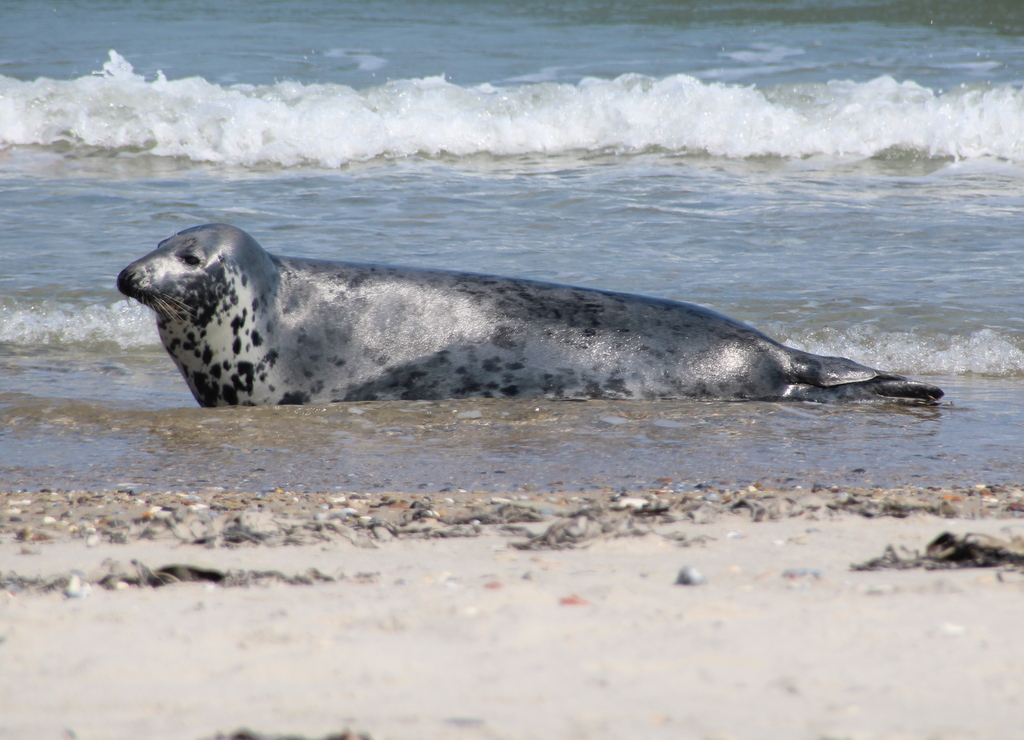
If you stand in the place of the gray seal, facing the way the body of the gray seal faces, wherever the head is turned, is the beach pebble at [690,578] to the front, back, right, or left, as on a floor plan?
left

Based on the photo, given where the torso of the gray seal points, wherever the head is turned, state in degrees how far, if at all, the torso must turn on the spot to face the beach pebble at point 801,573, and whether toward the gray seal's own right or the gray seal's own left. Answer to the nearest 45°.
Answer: approximately 90° to the gray seal's own left

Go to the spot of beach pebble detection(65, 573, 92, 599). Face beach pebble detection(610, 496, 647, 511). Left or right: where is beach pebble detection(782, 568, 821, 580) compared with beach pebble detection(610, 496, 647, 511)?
right

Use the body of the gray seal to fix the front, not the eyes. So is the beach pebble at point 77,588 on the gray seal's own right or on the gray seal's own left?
on the gray seal's own left

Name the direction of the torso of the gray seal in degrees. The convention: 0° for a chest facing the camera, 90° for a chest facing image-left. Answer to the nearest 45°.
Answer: approximately 90°
